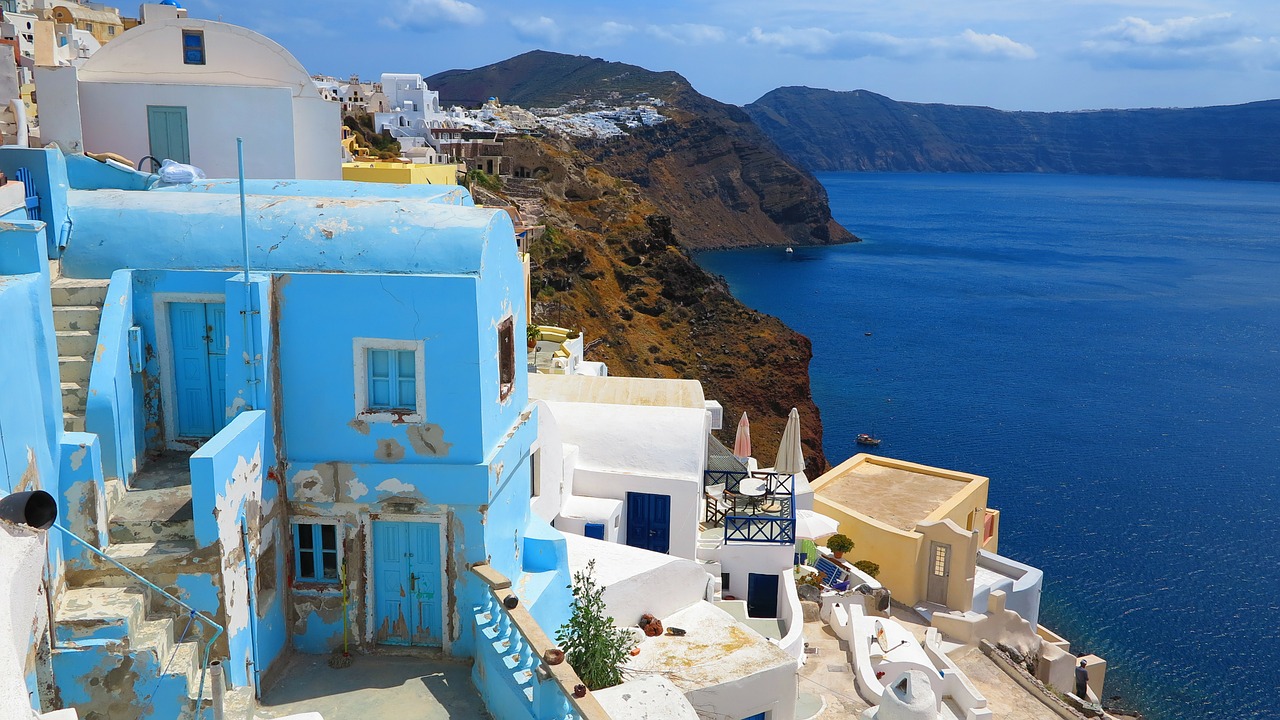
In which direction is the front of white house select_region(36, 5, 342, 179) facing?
toward the camera

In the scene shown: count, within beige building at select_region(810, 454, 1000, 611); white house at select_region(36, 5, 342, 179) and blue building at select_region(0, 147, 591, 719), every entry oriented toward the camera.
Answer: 3

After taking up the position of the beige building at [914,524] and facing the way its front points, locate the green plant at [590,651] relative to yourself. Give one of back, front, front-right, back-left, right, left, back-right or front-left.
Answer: front

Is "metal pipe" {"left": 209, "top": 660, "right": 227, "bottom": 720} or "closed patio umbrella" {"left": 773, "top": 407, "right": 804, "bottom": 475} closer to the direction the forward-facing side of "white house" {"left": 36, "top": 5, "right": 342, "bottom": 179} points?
the metal pipe

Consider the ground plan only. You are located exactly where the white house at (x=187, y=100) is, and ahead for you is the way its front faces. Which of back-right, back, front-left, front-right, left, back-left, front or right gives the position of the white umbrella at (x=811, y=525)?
left

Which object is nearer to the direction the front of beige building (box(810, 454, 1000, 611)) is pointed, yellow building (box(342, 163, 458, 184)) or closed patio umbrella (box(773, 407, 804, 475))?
the closed patio umbrella

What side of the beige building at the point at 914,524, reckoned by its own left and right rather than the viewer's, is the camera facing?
front

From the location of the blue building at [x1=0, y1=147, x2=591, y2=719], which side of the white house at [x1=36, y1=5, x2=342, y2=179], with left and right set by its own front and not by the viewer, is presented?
front

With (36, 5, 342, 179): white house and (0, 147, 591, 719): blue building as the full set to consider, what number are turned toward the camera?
2

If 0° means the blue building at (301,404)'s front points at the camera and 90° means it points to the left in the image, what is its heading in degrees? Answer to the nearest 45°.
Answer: approximately 0°

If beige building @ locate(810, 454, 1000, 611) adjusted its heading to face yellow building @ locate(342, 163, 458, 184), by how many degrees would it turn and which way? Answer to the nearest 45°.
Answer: approximately 90° to its right

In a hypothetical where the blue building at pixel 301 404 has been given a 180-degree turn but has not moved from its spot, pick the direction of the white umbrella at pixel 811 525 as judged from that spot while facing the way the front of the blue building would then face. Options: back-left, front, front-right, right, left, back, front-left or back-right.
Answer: front-right

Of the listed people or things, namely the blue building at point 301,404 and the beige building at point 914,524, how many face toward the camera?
2

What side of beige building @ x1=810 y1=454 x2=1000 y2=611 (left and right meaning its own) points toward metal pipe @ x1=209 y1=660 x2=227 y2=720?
front

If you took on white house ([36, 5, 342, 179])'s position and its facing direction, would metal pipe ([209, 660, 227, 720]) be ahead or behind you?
ahead
